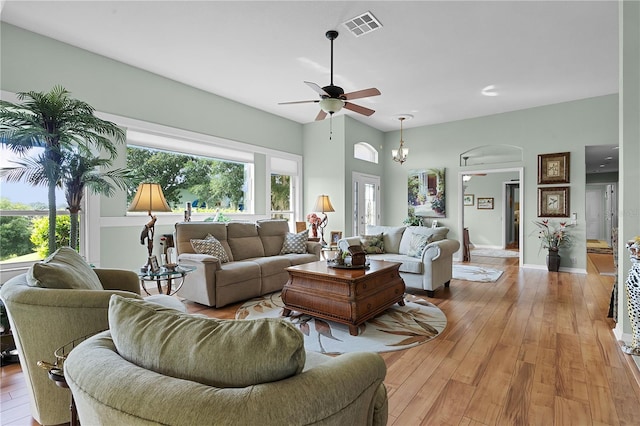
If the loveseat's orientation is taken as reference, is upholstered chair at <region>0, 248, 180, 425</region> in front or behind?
in front

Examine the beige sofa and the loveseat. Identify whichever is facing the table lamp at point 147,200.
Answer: the loveseat

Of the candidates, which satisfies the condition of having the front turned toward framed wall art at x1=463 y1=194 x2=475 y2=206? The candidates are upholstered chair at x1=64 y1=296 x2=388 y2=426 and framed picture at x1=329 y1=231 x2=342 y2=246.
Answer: the upholstered chair

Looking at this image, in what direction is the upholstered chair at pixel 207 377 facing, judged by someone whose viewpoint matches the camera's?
facing away from the viewer and to the right of the viewer

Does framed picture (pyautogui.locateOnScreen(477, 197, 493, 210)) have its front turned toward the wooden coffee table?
yes

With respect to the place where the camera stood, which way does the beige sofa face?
facing the viewer and to the right of the viewer

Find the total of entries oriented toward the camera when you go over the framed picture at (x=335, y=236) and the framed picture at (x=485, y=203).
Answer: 2

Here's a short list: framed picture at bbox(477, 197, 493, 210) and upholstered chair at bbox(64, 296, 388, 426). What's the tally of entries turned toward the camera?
1

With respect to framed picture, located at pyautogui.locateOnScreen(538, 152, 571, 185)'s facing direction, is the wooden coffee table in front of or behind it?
in front

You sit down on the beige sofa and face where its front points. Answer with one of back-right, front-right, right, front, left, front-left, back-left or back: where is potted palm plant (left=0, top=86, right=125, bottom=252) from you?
right

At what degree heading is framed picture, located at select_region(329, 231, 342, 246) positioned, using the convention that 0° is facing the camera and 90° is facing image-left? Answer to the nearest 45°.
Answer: approximately 0°

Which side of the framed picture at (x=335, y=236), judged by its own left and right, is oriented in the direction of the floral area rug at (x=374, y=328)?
front

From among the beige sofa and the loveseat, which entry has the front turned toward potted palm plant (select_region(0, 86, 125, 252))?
the loveseat

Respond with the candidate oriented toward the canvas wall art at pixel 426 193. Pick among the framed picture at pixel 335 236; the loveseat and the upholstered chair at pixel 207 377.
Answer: the upholstered chair

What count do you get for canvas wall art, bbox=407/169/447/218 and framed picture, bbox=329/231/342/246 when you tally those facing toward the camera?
2
